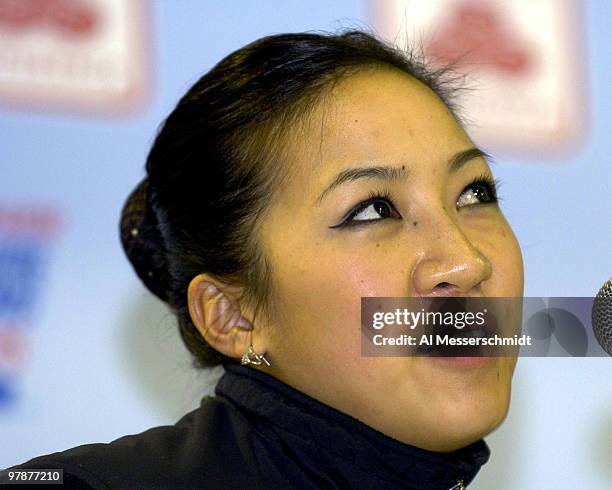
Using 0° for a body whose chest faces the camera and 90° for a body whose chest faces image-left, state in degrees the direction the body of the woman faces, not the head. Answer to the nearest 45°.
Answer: approximately 315°

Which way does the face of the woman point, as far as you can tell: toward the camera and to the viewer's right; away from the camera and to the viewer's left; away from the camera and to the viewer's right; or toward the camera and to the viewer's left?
toward the camera and to the viewer's right
